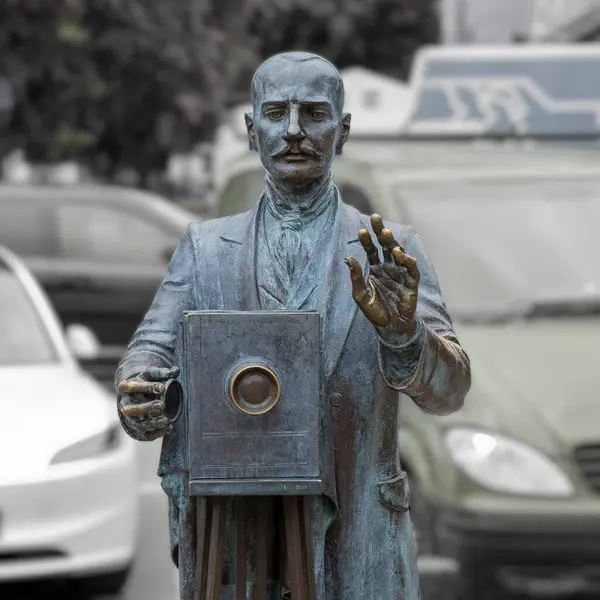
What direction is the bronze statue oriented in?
toward the camera

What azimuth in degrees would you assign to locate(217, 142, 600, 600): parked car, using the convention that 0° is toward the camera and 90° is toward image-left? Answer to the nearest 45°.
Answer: approximately 315°

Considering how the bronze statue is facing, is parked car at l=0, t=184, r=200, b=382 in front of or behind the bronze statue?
behind

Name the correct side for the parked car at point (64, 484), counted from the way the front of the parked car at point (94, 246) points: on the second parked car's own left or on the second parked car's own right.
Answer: on the second parked car's own right
